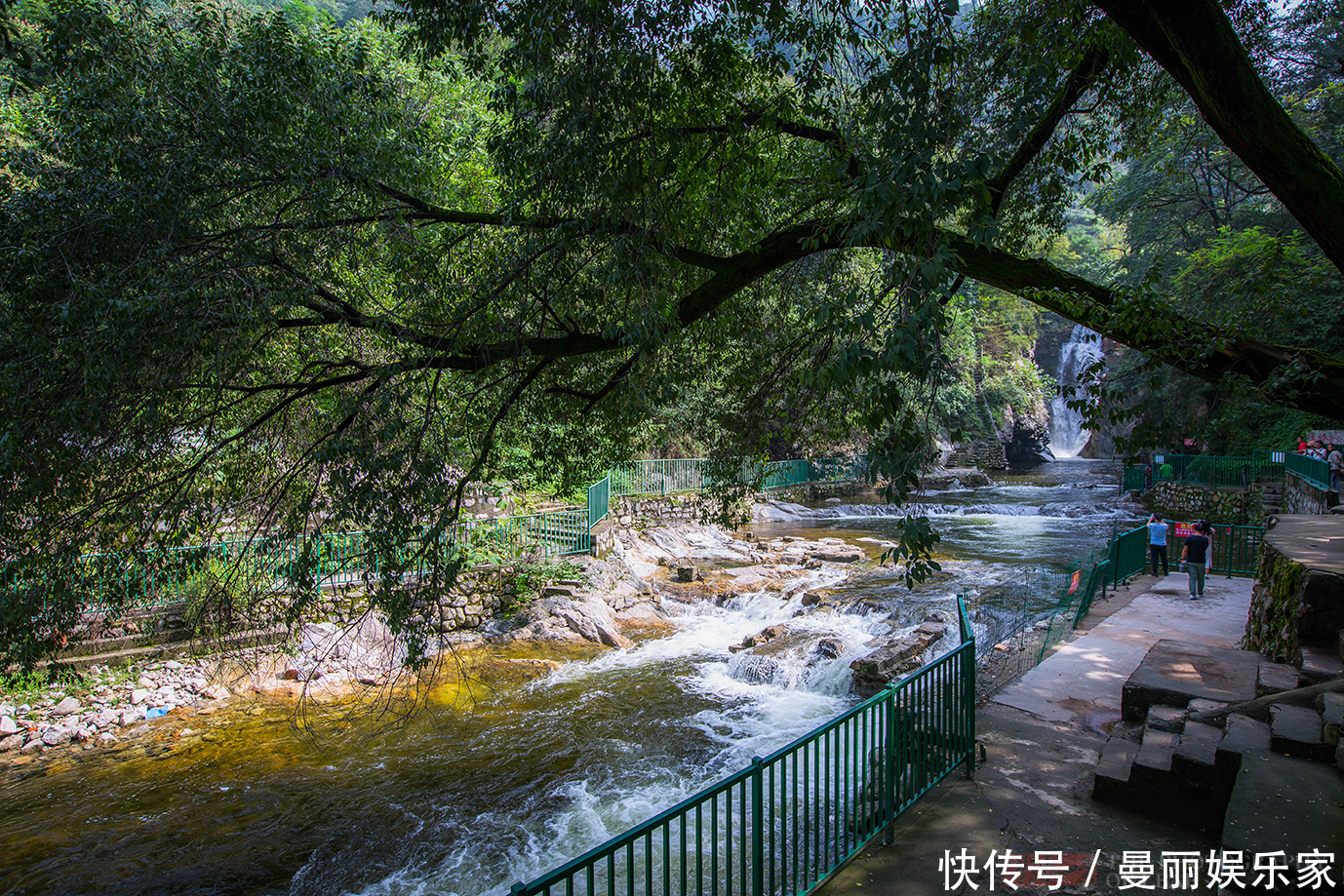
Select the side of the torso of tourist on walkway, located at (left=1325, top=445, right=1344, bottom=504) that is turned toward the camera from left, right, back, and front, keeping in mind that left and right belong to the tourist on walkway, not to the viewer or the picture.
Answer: left

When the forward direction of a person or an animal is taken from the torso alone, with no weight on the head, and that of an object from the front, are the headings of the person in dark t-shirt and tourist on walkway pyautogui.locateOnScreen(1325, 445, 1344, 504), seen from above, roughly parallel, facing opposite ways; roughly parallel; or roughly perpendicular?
roughly perpendicular
